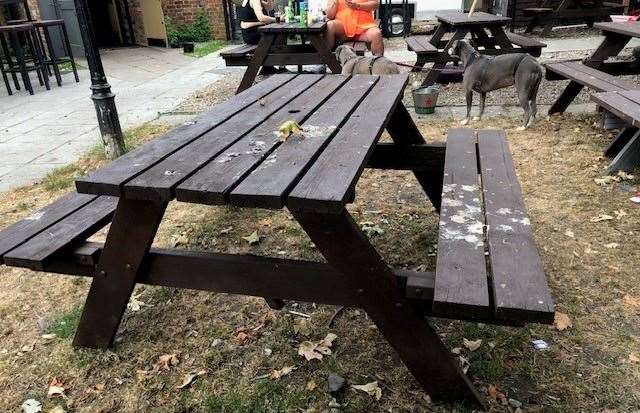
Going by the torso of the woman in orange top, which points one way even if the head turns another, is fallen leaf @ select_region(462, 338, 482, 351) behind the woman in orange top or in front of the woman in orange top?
in front

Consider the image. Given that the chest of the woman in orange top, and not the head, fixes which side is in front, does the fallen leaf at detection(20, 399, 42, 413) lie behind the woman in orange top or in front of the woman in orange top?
in front

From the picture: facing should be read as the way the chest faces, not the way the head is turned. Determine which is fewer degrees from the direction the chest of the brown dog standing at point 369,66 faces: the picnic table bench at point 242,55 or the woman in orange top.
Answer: the picnic table bench

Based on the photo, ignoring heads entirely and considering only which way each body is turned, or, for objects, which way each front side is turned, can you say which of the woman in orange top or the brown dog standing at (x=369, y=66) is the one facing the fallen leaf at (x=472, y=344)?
the woman in orange top

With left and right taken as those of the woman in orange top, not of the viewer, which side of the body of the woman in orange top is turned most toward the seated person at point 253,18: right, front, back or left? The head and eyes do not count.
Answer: right

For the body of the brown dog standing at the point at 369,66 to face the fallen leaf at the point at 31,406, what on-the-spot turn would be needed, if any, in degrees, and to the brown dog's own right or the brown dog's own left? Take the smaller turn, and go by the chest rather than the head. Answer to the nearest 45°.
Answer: approximately 90° to the brown dog's own left

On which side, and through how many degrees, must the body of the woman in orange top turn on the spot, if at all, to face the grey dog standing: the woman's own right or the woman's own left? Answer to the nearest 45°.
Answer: approximately 45° to the woman's own left

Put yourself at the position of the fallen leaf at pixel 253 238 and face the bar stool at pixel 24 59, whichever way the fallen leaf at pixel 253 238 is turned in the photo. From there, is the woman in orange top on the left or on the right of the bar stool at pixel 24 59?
right

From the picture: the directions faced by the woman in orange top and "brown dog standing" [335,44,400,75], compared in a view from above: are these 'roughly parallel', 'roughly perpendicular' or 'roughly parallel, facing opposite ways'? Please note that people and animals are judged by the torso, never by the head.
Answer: roughly perpendicular

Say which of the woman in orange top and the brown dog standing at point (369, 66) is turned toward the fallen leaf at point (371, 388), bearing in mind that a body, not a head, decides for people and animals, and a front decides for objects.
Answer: the woman in orange top

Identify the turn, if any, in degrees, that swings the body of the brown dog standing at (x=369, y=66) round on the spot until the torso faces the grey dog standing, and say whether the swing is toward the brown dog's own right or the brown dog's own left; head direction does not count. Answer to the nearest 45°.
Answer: approximately 180°

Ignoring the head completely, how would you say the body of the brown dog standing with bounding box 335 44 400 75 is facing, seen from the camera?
to the viewer's left

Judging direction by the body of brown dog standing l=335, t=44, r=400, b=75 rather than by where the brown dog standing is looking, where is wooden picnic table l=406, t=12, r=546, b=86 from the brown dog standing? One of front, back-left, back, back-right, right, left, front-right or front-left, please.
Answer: back-right

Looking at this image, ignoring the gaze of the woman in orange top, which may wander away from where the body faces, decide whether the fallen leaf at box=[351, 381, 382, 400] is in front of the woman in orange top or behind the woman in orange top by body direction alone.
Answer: in front

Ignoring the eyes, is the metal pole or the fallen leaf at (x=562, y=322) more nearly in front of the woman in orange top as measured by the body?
the fallen leaf

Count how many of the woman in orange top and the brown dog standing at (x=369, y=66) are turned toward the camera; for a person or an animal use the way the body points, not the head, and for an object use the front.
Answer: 1

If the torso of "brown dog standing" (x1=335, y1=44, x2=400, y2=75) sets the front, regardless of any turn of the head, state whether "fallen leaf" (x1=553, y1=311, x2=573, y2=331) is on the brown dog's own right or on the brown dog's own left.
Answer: on the brown dog's own left

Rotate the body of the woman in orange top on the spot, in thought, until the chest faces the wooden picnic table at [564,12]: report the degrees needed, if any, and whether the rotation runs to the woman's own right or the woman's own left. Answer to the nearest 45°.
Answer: approximately 135° to the woman's own left
